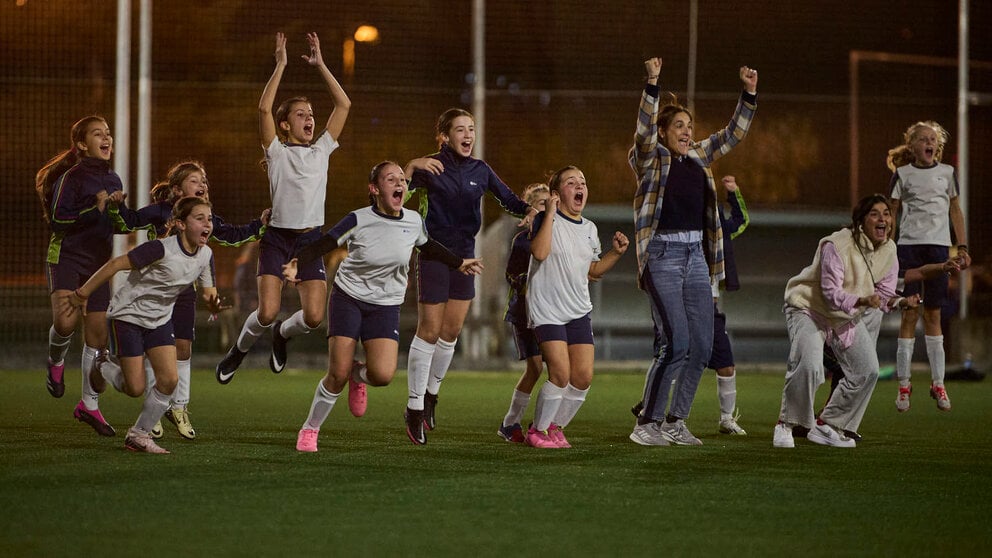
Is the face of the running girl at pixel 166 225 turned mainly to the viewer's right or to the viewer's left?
to the viewer's right

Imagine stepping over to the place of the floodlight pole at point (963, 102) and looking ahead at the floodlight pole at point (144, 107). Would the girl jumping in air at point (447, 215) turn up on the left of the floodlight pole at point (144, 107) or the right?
left

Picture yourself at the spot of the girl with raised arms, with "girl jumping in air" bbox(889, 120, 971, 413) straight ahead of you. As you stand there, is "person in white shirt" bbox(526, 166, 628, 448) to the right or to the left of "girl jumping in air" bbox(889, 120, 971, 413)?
right

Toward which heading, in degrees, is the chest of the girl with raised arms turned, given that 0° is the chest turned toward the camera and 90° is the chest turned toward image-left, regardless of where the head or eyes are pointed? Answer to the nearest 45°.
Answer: approximately 315°

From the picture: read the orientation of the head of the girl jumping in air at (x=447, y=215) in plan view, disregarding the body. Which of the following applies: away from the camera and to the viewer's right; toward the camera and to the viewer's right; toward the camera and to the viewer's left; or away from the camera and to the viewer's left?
toward the camera and to the viewer's right

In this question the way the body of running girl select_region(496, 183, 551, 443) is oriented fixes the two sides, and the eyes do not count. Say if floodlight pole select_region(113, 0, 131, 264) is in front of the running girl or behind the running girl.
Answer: behind
